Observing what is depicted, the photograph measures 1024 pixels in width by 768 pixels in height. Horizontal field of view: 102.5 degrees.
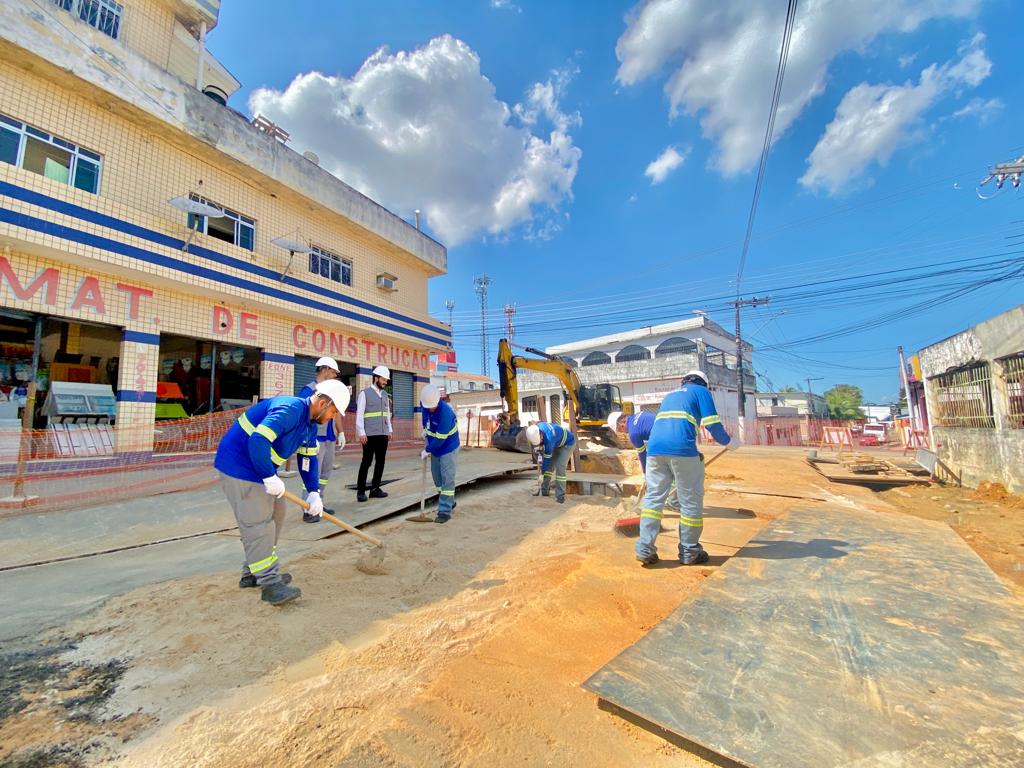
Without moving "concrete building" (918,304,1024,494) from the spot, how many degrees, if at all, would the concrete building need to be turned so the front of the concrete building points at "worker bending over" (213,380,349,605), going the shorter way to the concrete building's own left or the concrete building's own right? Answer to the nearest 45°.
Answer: approximately 45° to the concrete building's own left

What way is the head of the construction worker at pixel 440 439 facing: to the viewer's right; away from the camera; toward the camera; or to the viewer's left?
to the viewer's left

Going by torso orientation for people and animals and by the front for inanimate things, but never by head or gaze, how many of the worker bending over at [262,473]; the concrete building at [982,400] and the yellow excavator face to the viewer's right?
1

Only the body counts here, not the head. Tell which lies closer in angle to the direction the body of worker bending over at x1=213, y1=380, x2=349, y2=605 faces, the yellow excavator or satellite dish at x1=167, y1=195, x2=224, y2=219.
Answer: the yellow excavator

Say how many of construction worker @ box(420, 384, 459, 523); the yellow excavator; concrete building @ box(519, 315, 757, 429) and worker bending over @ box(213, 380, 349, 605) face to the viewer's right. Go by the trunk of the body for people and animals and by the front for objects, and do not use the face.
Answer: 1

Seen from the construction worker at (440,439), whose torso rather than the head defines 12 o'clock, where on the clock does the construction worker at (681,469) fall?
the construction worker at (681,469) is roughly at 9 o'clock from the construction worker at (440,439).

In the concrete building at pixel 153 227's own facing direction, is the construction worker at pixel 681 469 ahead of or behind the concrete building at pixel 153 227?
ahead

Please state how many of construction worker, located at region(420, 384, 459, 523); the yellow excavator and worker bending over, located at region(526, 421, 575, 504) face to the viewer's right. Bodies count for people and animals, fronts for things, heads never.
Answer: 0

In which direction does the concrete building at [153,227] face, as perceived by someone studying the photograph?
facing the viewer and to the right of the viewer

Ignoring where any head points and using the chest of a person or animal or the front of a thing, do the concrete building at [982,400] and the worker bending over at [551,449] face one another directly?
no

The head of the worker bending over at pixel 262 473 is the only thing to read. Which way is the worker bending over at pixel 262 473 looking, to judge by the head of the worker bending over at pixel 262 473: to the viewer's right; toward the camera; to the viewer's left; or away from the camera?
to the viewer's right

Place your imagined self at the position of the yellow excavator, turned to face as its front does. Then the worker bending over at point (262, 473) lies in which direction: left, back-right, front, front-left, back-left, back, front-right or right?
front-left

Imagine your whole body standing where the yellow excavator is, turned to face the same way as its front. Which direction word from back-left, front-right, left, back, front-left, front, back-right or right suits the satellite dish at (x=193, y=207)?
front

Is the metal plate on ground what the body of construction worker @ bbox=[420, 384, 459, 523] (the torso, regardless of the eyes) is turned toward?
no

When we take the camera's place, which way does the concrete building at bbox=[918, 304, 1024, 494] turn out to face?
facing the viewer and to the left of the viewer

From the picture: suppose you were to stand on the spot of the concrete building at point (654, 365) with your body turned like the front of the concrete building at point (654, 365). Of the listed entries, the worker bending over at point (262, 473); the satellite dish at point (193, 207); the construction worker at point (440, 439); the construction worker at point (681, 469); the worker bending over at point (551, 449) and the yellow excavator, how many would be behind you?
0

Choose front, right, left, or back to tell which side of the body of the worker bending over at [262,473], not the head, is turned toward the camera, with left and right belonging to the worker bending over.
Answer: right

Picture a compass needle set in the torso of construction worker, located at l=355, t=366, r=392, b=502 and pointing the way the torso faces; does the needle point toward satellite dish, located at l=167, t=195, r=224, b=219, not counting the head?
no

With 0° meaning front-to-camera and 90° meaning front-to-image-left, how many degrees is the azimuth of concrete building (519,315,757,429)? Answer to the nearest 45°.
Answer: approximately 45°

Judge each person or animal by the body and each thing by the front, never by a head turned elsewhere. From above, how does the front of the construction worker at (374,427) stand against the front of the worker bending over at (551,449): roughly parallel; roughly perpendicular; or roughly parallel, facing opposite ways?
roughly perpendicular

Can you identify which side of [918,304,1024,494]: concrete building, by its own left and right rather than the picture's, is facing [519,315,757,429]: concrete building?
right
